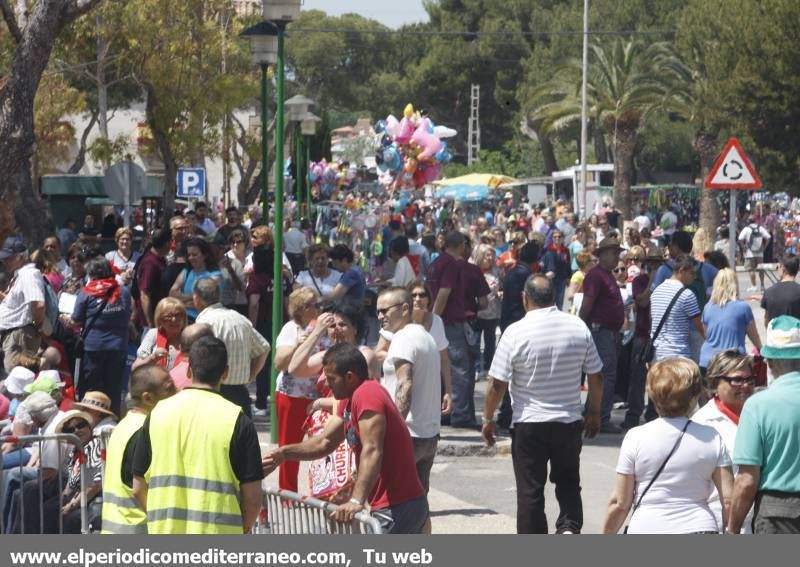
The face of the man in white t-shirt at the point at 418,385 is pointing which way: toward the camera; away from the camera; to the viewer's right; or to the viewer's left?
to the viewer's left

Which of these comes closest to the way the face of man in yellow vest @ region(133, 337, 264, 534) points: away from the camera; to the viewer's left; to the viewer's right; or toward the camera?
away from the camera

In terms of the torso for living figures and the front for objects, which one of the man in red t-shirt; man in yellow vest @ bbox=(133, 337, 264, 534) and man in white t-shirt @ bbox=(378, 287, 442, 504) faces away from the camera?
the man in yellow vest

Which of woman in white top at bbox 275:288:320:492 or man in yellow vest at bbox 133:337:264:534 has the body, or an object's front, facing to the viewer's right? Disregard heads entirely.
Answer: the woman in white top

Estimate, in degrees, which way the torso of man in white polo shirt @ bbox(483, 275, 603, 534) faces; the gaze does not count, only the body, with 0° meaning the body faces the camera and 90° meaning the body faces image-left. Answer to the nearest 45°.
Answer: approximately 180°

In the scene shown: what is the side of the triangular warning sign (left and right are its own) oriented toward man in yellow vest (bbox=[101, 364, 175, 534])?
front

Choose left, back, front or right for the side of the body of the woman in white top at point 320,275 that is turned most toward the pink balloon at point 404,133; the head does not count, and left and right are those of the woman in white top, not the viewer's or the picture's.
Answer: back

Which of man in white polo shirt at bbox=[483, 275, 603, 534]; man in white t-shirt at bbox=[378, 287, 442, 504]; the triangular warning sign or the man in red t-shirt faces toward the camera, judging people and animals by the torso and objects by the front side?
the triangular warning sign

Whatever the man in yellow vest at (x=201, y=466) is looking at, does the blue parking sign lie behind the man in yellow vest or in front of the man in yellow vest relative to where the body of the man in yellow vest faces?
in front

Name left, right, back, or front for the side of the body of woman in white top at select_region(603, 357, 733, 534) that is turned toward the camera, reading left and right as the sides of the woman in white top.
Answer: back

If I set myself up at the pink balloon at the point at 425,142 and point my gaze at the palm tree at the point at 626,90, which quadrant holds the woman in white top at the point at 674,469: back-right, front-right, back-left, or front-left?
back-right

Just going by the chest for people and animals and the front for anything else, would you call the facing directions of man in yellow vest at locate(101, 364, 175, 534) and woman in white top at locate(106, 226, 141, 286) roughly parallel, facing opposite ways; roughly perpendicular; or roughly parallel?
roughly perpendicular

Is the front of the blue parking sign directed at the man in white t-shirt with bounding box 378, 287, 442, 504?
yes
